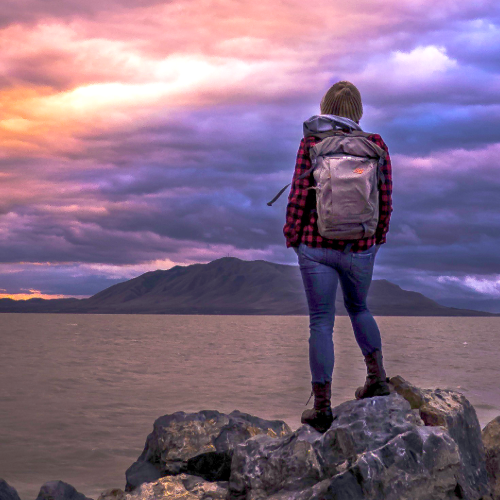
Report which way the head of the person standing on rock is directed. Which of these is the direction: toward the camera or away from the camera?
away from the camera

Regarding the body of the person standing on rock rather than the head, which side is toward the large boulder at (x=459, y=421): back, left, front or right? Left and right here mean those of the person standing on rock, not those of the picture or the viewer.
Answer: right

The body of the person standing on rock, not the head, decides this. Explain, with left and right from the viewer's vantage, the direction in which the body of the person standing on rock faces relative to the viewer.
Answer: facing away from the viewer and to the left of the viewer

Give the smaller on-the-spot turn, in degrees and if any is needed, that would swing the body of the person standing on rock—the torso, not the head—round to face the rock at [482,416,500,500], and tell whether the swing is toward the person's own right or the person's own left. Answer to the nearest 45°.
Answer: approximately 90° to the person's own right
